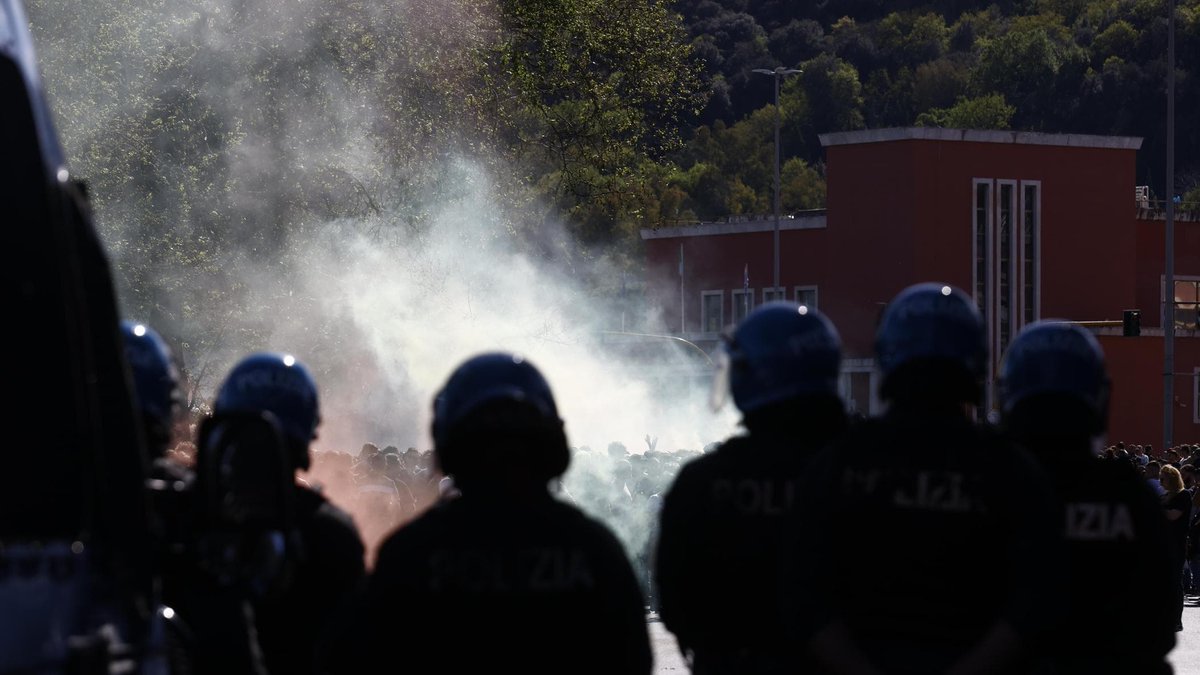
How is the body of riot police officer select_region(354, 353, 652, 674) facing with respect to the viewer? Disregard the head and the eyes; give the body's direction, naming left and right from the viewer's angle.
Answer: facing away from the viewer

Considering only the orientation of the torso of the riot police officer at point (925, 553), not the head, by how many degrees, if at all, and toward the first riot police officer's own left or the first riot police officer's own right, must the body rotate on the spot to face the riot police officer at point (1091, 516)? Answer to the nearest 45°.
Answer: approximately 45° to the first riot police officer's own right

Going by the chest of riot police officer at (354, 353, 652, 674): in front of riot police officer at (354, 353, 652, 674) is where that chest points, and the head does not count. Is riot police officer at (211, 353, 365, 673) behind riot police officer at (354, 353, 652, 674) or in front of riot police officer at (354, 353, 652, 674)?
in front

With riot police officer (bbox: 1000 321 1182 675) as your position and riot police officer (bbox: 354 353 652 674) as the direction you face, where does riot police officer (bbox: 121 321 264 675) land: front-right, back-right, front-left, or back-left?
front-right

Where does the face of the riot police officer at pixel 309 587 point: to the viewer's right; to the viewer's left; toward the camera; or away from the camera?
away from the camera

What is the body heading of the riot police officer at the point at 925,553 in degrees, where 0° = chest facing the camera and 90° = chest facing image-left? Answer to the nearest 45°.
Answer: approximately 180°

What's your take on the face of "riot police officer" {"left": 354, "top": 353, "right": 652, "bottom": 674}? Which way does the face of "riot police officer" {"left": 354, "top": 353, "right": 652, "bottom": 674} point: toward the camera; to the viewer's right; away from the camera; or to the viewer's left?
away from the camera

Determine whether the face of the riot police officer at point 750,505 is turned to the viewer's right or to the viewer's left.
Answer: to the viewer's left

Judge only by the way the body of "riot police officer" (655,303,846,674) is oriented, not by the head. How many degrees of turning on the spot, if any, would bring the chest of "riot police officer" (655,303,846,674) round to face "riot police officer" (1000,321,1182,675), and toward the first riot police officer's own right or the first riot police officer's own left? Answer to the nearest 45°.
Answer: approximately 135° to the first riot police officer's own right

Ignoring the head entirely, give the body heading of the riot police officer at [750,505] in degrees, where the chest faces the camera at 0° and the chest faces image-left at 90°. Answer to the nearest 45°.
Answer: approximately 135°

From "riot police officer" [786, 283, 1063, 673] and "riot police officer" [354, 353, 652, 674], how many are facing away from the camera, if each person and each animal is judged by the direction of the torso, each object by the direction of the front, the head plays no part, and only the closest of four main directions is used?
2

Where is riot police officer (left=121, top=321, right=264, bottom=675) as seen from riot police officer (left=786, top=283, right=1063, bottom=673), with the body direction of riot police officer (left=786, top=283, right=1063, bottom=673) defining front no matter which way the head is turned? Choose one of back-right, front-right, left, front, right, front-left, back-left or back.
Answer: left

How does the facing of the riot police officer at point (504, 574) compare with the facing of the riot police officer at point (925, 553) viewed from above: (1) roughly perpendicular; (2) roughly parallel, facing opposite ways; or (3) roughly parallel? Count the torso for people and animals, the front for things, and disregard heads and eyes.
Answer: roughly parallel
